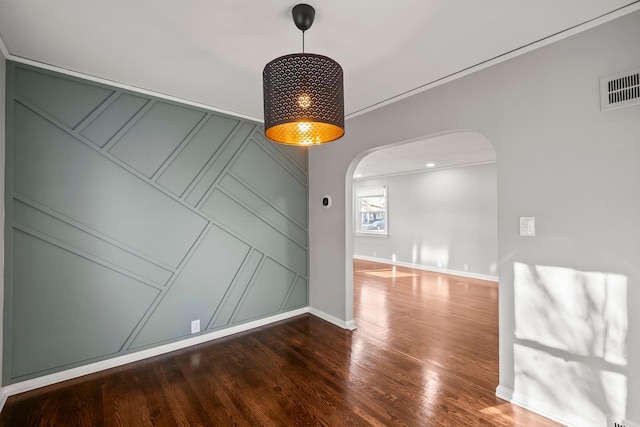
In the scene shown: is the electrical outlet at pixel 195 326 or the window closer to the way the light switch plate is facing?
the electrical outlet

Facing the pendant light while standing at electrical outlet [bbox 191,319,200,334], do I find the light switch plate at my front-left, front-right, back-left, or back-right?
front-left

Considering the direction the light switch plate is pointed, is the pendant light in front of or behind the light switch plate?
in front

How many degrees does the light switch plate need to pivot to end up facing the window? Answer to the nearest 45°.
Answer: approximately 135° to its right

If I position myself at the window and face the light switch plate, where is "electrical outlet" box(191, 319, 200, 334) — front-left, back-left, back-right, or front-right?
front-right

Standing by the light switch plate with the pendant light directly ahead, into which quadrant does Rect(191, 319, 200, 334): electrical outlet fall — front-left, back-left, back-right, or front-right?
front-right

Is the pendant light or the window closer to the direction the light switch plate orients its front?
the pendant light

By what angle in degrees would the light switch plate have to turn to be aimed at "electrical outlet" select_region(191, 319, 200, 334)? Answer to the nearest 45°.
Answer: approximately 90° to its right

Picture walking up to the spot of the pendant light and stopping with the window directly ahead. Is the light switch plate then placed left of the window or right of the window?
right

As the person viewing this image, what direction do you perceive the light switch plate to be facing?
facing the viewer
